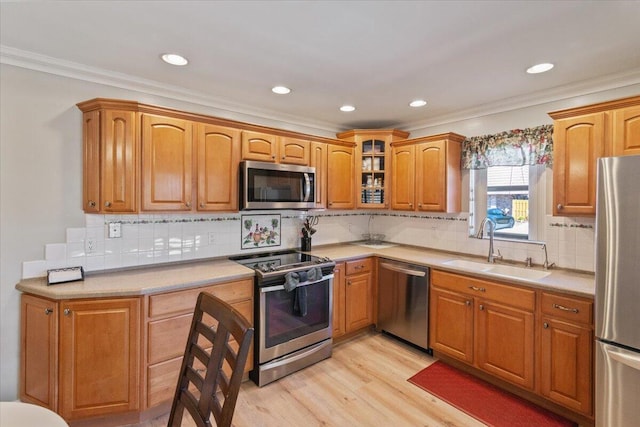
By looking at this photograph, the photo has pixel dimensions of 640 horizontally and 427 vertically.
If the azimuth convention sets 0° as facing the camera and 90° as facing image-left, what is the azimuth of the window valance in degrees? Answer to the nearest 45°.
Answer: approximately 45°

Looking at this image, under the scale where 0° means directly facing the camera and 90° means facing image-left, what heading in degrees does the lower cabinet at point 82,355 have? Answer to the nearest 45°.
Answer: approximately 0°

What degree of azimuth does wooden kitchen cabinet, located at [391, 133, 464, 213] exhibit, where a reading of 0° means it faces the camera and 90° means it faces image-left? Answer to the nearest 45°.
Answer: approximately 45°

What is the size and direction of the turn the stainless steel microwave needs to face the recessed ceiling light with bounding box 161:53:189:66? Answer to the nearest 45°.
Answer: approximately 90° to its right

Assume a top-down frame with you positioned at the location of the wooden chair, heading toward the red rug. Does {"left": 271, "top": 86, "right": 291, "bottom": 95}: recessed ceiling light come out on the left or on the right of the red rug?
left

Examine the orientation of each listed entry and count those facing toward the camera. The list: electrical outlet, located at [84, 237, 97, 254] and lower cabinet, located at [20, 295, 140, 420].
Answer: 2

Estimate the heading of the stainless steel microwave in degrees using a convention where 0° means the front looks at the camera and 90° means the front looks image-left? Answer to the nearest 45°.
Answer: approximately 315°
